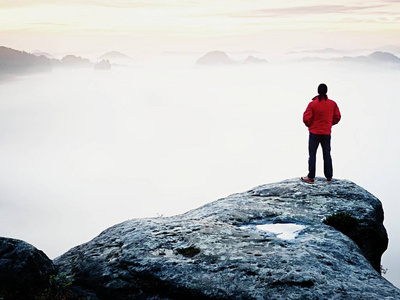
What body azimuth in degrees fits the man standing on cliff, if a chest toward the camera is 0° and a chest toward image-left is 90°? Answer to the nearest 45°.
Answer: approximately 180°

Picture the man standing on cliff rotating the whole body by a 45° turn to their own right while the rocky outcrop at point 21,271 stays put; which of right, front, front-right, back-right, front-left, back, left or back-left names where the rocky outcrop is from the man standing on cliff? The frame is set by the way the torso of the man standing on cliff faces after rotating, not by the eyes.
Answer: back
